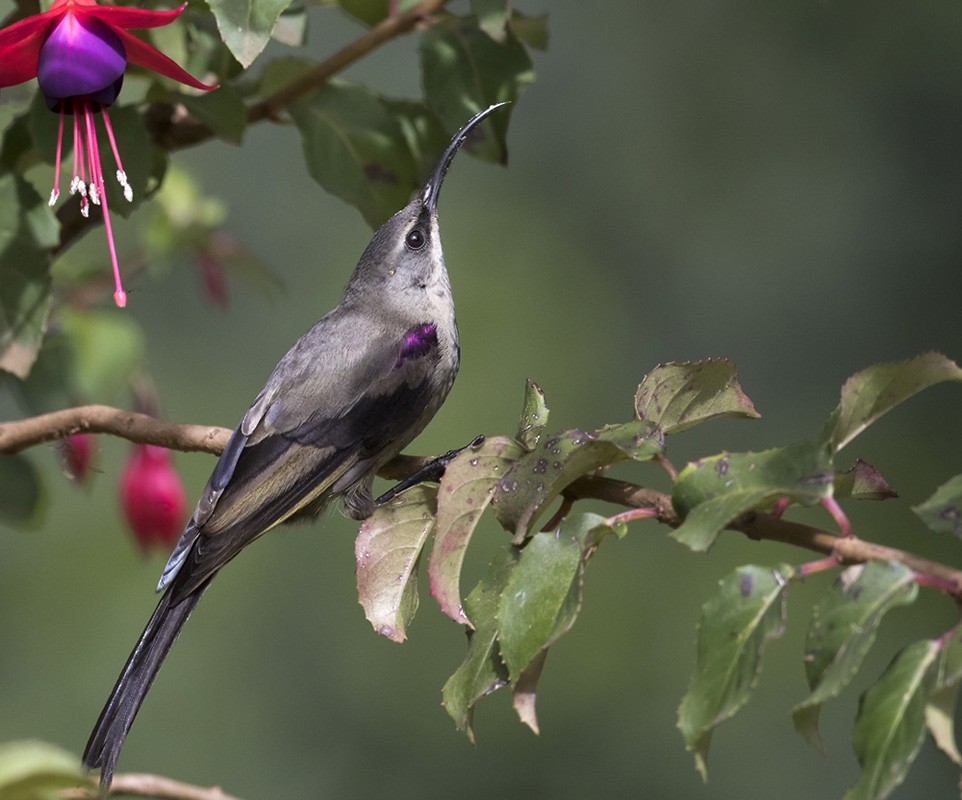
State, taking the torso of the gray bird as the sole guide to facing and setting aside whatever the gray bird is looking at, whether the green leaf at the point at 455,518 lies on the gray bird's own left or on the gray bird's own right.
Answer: on the gray bird's own right

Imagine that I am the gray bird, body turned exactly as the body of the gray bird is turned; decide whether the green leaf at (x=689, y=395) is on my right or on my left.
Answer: on my right

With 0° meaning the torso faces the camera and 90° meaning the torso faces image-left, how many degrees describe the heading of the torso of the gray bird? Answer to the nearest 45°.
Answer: approximately 270°
